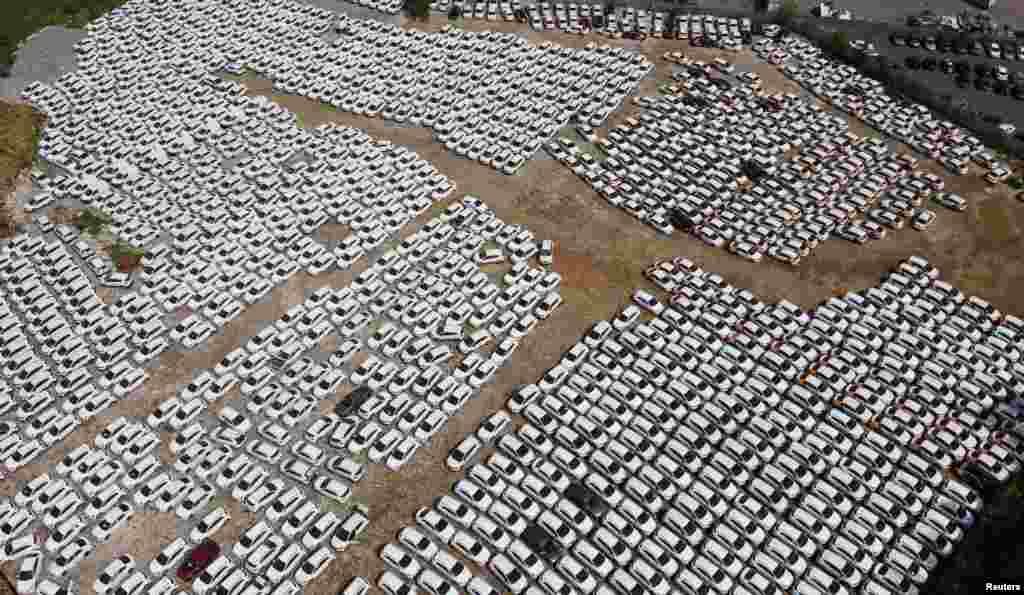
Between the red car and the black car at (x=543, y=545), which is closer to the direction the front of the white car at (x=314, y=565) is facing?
the red car
